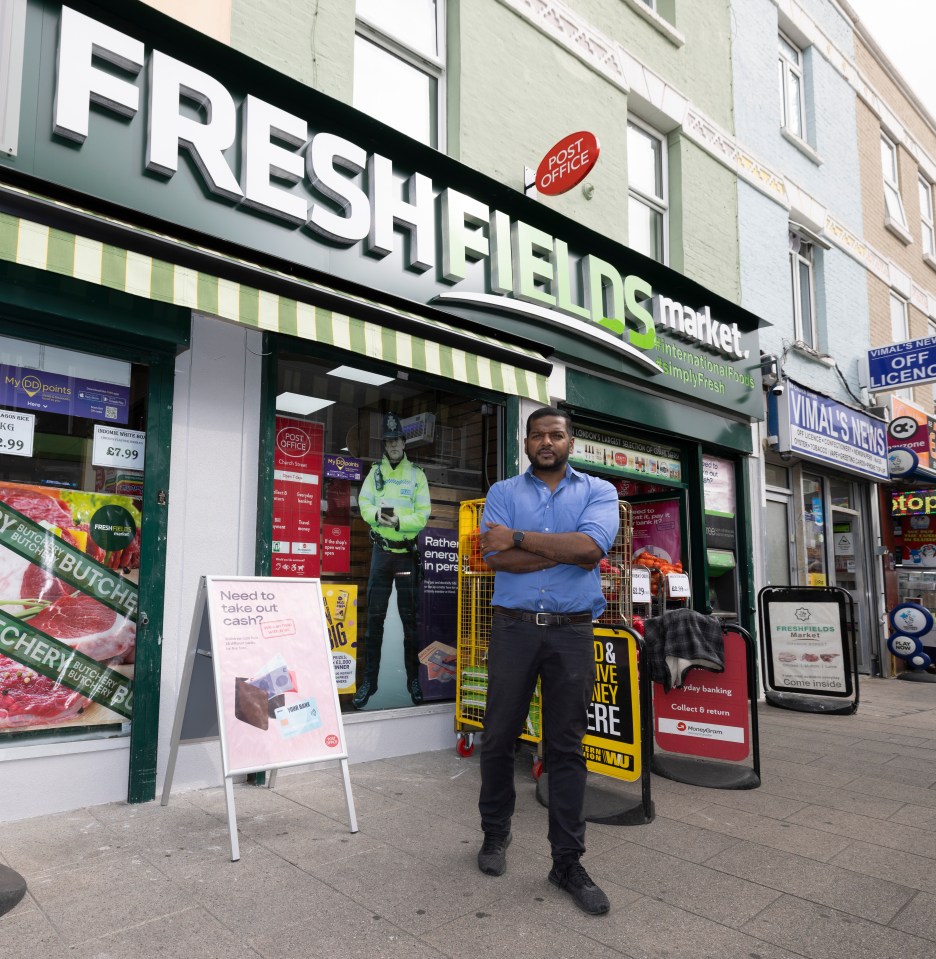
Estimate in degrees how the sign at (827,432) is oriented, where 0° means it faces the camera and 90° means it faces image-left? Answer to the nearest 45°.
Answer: approximately 315°

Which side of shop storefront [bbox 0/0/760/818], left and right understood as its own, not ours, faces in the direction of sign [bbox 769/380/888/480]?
left

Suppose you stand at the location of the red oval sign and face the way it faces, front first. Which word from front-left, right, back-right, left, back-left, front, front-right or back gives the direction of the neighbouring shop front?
back

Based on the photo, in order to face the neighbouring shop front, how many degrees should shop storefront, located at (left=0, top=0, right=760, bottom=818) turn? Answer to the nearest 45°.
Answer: approximately 90° to its left

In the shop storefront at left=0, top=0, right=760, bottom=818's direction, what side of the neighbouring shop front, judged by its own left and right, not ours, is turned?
right
